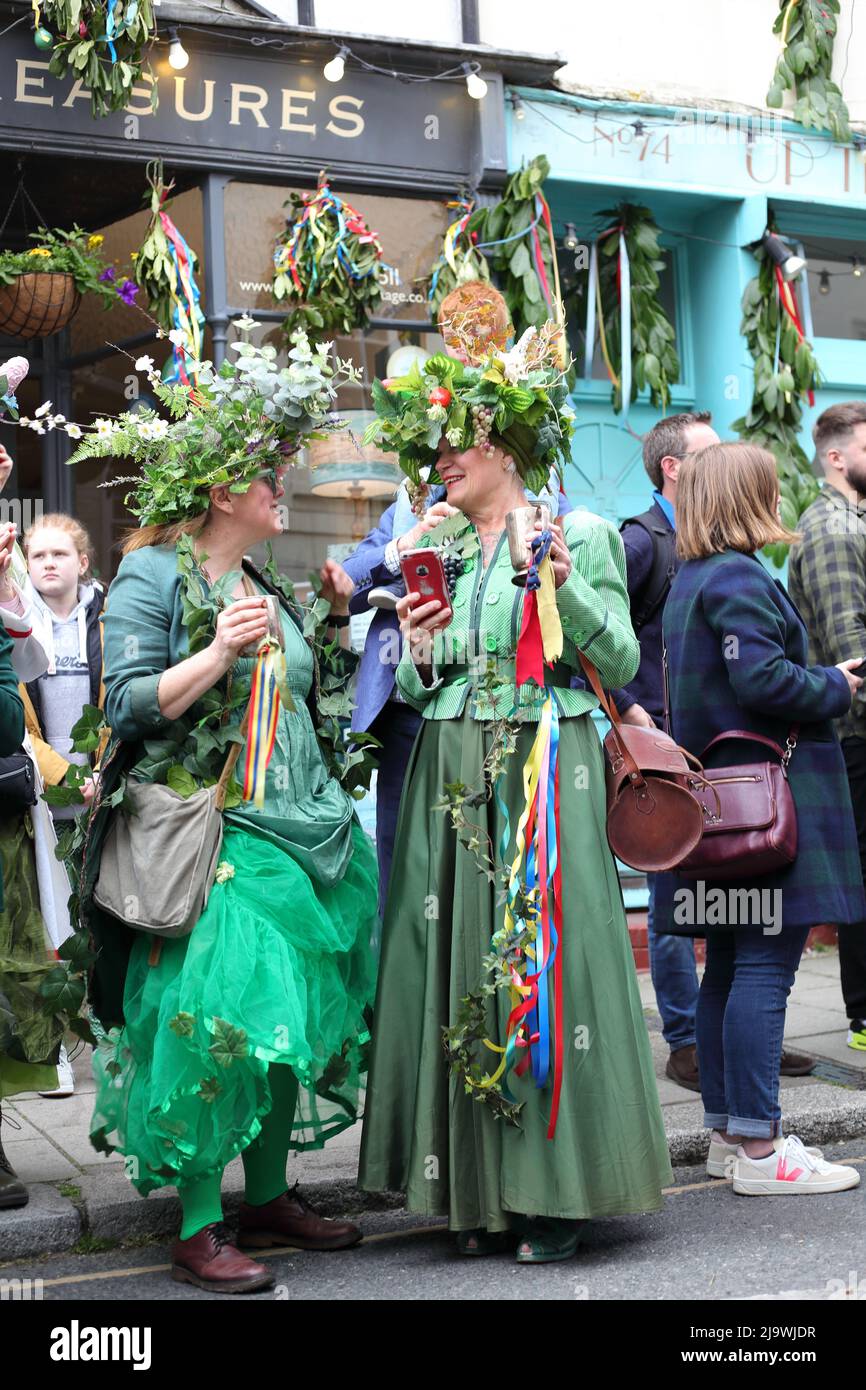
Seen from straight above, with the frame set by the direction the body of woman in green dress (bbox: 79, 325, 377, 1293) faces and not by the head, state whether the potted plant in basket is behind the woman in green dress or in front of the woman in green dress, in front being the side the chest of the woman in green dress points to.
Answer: behind

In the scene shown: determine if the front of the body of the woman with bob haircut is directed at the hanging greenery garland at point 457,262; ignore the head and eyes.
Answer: no

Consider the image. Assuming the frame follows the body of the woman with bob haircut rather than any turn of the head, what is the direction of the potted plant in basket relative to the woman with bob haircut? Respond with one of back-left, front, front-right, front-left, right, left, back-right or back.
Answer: back-left

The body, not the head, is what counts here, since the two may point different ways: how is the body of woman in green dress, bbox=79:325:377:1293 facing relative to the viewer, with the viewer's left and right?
facing the viewer and to the right of the viewer

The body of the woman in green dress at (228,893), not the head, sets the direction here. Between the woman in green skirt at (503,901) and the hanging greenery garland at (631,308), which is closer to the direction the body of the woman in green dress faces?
the woman in green skirt

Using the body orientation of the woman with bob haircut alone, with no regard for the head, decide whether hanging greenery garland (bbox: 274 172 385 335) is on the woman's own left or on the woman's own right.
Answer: on the woman's own left

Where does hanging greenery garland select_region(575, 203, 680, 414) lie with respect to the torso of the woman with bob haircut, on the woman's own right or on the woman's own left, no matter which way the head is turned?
on the woman's own left

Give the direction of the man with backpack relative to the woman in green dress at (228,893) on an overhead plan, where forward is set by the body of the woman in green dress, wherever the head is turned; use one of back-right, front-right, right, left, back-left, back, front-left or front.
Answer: left

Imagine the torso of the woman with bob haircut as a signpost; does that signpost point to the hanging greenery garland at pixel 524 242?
no

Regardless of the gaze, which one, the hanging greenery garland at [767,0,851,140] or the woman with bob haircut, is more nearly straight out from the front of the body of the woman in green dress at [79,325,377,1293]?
the woman with bob haircut

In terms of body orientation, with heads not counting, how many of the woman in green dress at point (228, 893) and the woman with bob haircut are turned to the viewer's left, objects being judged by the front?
0

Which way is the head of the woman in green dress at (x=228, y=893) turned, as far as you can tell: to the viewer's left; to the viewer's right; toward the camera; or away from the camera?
to the viewer's right
